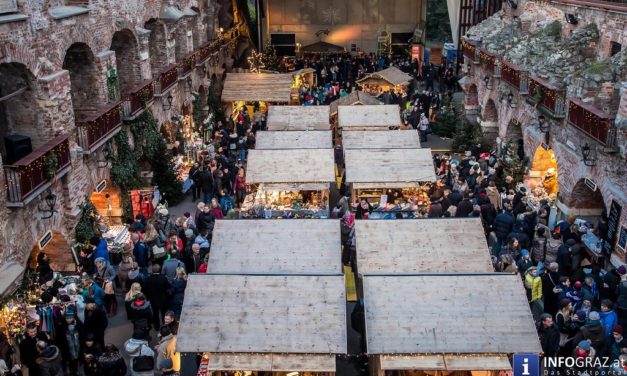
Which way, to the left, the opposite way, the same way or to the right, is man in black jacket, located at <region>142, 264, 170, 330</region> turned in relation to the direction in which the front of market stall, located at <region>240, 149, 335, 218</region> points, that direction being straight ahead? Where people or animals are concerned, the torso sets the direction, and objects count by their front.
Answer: the opposite way

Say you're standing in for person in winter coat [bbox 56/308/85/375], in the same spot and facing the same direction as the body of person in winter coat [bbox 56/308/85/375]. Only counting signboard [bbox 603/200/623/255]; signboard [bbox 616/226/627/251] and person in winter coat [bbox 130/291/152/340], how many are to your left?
3

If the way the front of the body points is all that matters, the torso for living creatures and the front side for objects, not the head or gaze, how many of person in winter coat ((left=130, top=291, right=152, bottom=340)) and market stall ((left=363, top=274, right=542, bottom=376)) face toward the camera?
1

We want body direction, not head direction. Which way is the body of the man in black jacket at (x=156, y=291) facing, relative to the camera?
away from the camera

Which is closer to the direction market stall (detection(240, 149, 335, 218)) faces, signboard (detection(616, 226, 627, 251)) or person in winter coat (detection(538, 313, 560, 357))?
the person in winter coat

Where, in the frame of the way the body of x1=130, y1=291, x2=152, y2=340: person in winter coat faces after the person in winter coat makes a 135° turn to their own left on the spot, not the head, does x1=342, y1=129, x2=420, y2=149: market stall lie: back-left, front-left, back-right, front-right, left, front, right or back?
back

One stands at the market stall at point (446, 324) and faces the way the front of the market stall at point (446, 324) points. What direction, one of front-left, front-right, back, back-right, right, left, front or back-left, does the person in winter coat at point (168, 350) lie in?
right

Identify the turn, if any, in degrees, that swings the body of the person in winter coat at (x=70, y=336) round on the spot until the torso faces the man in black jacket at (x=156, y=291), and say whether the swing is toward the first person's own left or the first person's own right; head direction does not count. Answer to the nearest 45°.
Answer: approximately 135° to the first person's own left

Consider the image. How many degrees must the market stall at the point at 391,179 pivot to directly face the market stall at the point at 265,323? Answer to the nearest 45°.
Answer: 0° — it already faces it
